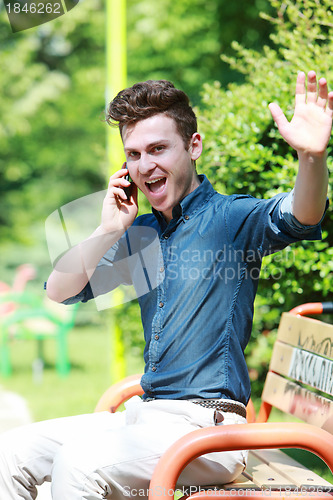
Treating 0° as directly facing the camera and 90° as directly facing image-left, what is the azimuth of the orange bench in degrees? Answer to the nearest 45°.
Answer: approximately 45°

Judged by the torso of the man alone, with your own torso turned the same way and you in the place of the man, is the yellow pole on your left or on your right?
on your right

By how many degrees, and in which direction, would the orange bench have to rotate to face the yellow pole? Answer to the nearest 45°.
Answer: approximately 135° to its right

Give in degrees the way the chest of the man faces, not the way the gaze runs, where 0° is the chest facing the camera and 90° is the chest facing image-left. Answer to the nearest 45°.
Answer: approximately 45°
